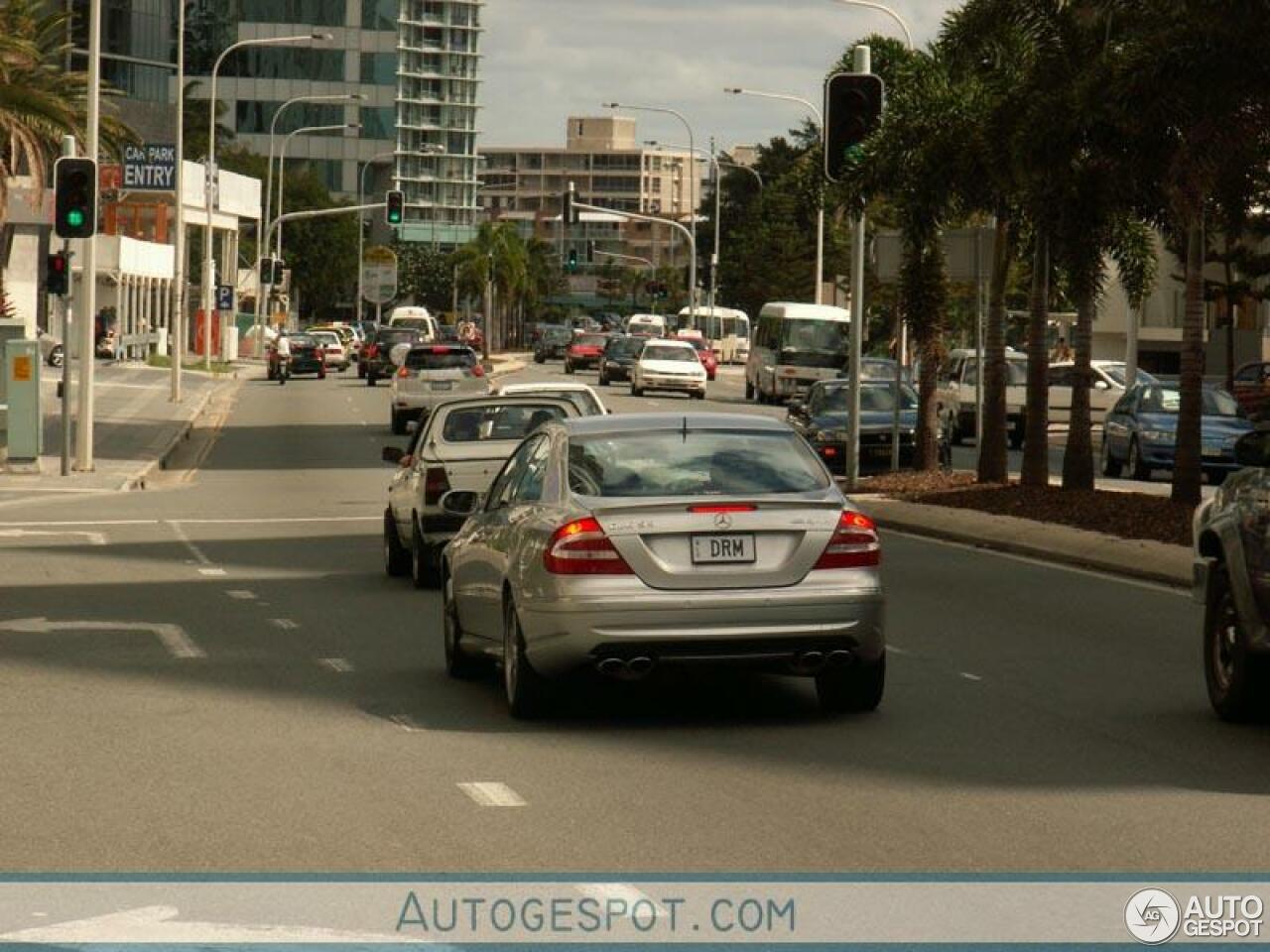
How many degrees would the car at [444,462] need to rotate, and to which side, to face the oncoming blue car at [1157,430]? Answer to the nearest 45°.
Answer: approximately 45° to its right

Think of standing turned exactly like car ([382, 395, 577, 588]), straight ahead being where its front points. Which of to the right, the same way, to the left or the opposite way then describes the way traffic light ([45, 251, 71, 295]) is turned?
the opposite way

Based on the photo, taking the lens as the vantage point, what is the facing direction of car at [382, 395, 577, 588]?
facing away from the viewer

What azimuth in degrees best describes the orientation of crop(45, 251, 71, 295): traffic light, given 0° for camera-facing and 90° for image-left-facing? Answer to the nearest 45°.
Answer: approximately 0°

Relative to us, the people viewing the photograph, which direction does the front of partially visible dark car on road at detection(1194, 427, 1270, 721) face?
facing away from the viewer and to the left of the viewer

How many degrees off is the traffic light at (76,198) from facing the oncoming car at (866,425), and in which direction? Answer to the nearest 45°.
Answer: approximately 90° to its left

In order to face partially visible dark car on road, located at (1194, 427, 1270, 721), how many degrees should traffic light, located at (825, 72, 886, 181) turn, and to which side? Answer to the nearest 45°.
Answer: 0° — it already faces it

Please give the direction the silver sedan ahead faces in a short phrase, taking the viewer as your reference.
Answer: facing away from the viewer

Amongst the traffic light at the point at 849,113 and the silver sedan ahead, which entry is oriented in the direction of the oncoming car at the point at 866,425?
the silver sedan ahead

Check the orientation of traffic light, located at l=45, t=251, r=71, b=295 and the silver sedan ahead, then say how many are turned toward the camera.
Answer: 1

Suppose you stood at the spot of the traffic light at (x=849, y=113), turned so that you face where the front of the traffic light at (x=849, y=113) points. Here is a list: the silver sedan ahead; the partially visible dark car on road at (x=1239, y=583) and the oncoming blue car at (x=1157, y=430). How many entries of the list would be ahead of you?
2
